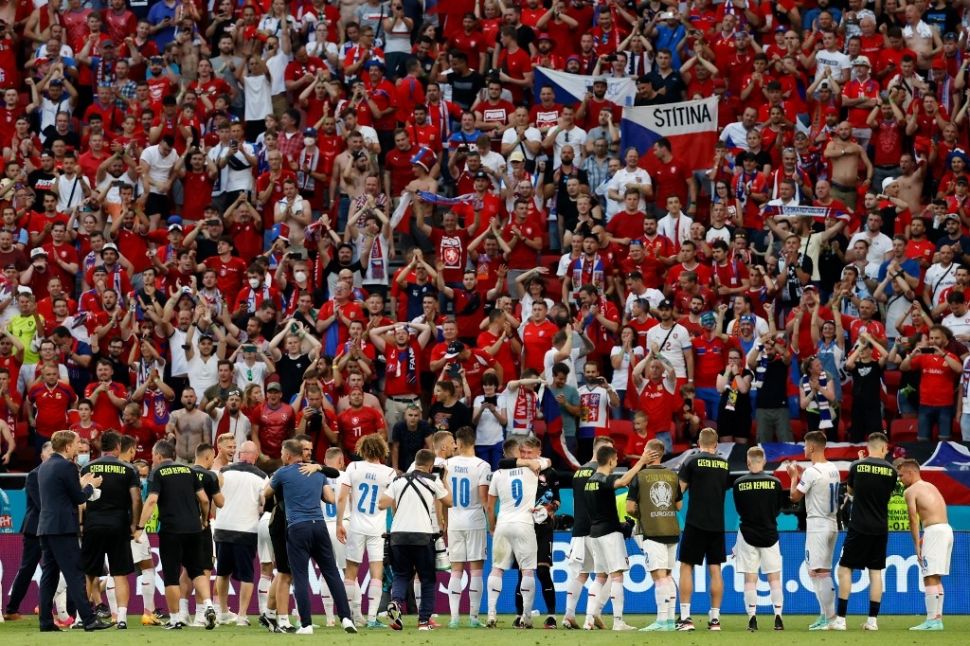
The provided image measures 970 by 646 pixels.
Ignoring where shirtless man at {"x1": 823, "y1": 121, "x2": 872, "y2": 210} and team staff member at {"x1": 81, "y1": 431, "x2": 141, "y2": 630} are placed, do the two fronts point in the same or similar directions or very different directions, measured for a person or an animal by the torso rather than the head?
very different directions

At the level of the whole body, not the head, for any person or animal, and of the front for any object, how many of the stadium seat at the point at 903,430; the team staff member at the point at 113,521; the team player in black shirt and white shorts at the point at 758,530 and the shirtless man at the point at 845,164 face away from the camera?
2

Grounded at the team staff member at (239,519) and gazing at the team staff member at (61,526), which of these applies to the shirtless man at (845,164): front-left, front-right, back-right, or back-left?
back-right

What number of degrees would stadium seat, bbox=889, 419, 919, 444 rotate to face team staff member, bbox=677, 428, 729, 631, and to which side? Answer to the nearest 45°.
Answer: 0° — it already faces them

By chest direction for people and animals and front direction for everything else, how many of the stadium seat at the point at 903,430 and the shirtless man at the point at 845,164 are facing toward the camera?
2

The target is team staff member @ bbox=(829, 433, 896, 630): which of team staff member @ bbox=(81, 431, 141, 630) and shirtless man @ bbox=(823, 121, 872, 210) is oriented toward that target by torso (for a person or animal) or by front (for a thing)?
the shirtless man

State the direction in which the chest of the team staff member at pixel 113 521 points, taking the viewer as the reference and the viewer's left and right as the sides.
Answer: facing away from the viewer
